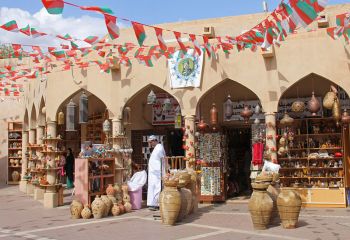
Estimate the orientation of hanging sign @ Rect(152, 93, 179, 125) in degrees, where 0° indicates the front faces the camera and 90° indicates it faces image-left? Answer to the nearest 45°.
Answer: approximately 0°

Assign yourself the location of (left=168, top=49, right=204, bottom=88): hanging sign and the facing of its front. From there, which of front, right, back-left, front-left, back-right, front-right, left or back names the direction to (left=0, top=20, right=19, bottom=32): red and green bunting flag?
front-right

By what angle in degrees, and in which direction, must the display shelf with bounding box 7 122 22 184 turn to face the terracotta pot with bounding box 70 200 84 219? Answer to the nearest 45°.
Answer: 0° — it already faces it

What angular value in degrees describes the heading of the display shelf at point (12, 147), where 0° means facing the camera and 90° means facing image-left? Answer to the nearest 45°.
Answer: approximately 0°

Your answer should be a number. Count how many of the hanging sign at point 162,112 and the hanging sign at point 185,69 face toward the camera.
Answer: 2
